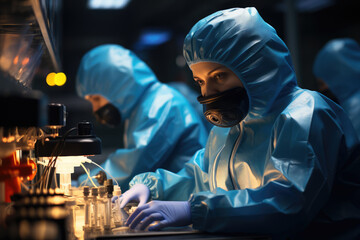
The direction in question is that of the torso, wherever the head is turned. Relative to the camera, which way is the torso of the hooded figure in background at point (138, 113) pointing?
to the viewer's left

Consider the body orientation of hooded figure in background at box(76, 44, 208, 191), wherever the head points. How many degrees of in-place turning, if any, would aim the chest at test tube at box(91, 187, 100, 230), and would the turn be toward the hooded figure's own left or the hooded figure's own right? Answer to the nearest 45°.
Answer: approximately 90° to the hooded figure's own left

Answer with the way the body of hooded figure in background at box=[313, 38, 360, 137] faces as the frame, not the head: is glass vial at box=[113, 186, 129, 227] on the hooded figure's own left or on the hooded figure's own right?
on the hooded figure's own left

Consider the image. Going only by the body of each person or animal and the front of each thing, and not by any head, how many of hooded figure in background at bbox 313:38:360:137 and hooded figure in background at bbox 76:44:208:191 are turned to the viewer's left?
2

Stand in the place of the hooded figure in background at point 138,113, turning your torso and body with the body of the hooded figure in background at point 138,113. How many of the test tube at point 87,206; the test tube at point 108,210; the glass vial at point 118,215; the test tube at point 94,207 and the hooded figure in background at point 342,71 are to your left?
4

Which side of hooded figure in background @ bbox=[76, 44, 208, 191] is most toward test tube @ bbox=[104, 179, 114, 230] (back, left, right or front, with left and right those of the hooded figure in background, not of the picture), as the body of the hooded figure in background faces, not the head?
left

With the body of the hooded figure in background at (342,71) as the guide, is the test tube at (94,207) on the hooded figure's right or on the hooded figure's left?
on the hooded figure's left

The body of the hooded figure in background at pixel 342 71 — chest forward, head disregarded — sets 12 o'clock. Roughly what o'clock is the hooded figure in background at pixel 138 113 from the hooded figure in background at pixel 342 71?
the hooded figure in background at pixel 138 113 is roughly at 10 o'clock from the hooded figure in background at pixel 342 71.

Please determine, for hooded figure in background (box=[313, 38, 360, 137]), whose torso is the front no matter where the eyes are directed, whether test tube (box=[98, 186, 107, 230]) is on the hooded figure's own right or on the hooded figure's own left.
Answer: on the hooded figure's own left

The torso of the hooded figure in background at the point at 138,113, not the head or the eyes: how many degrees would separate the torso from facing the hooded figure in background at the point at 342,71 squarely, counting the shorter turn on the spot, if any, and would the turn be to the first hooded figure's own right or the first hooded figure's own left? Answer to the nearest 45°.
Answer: approximately 135° to the first hooded figure's own right

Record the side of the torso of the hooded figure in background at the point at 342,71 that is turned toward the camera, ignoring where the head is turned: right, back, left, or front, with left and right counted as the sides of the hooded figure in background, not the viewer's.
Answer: left

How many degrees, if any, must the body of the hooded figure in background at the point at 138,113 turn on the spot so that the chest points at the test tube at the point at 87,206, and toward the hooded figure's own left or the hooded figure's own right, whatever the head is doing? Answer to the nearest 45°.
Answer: approximately 90° to the hooded figure's own left
